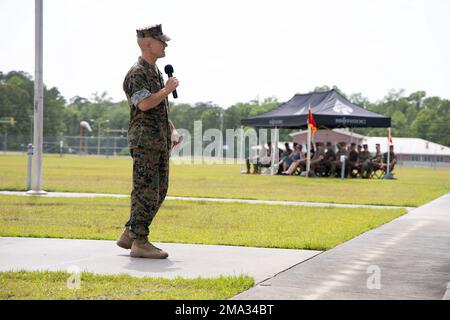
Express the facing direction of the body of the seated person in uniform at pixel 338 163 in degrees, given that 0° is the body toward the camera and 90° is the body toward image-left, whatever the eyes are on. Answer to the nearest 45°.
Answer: approximately 45°

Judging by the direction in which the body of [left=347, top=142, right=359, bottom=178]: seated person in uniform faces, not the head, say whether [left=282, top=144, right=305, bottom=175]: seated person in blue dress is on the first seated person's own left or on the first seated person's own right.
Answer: on the first seated person's own right

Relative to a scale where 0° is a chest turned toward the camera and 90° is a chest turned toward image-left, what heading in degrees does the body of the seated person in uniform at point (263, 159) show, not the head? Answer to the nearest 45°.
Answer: approximately 90°

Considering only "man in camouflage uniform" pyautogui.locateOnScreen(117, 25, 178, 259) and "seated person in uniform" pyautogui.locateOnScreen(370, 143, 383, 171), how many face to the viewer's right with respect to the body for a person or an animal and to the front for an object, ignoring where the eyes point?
1

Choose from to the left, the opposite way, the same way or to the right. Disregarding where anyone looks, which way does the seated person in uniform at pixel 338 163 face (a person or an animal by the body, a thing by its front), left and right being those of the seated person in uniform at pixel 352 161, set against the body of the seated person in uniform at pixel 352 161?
the same way

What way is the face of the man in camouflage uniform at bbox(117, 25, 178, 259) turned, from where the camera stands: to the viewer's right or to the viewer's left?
to the viewer's right

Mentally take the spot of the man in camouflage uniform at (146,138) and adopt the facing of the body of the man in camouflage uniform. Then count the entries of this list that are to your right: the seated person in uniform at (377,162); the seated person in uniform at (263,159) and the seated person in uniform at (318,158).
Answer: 0

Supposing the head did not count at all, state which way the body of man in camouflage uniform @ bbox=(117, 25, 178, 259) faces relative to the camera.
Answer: to the viewer's right

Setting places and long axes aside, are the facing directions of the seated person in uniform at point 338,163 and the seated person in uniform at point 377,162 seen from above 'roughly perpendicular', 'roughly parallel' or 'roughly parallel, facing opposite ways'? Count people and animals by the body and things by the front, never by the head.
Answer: roughly parallel
